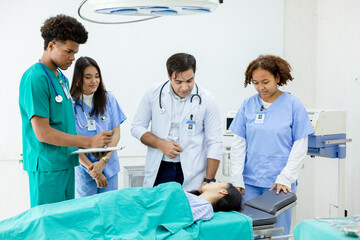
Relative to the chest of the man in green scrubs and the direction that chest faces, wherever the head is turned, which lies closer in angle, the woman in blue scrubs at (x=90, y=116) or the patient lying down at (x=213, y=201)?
the patient lying down

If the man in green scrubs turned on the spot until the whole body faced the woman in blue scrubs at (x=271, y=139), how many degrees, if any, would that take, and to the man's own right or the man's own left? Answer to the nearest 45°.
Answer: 0° — they already face them

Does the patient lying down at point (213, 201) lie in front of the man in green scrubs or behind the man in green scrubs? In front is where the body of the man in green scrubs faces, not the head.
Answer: in front

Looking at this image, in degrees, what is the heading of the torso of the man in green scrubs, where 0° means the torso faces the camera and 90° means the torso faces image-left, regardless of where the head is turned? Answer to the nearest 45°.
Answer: approximately 270°

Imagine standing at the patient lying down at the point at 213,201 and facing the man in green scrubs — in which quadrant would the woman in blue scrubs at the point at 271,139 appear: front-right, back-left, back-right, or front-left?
back-right

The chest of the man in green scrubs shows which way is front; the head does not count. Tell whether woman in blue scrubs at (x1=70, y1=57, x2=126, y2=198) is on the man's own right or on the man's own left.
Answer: on the man's own left

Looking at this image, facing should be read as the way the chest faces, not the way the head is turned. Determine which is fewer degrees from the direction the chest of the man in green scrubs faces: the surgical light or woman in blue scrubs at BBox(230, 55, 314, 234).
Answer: the woman in blue scrubs
